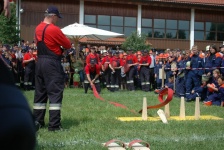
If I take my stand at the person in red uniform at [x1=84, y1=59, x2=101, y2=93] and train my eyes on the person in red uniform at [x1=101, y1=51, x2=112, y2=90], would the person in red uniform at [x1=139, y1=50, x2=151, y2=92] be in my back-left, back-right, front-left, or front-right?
front-right

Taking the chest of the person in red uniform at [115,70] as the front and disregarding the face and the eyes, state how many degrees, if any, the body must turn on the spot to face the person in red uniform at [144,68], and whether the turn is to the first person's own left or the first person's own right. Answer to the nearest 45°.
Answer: approximately 90° to the first person's own left

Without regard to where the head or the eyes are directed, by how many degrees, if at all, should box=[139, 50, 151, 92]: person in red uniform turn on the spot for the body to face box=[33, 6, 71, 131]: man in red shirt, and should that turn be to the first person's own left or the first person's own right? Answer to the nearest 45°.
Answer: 0° — they already face them

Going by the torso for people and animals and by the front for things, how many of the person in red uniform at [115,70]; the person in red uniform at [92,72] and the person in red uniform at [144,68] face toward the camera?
3

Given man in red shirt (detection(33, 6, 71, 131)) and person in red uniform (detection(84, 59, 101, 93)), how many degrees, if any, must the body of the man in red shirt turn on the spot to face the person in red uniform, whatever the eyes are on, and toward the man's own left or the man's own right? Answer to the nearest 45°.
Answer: approximately 45° to the man's own left

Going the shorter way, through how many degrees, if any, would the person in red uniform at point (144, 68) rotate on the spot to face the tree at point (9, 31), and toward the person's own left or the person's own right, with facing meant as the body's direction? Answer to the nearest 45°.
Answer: approximately 135° to the person's own right

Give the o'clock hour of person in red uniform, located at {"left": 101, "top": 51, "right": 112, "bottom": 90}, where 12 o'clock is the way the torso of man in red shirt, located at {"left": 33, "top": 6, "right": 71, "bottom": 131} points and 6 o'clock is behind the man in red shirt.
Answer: The person in red uniform is roughly at 11 o'clock from the man in red shirt.

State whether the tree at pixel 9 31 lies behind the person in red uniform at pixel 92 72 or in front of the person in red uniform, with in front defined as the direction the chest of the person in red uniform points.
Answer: behind

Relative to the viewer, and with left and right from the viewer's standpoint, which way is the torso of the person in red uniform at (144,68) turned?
facing the viewer

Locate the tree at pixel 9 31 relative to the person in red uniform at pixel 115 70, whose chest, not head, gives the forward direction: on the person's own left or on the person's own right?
on the person's own right

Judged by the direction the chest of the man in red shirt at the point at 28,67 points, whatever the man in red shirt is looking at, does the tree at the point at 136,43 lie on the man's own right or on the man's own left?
on the man's own left

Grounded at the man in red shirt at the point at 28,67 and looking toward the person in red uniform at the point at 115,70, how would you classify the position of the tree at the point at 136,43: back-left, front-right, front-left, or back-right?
front-left

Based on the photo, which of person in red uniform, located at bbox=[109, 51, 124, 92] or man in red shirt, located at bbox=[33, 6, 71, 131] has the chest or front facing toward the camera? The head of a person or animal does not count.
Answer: the person in red uniform

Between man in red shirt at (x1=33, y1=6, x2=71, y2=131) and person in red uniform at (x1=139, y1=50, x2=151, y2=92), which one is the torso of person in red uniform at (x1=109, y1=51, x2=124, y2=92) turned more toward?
the man in red shirt

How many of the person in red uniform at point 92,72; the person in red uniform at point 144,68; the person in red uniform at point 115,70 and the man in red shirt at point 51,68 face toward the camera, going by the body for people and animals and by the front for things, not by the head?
3

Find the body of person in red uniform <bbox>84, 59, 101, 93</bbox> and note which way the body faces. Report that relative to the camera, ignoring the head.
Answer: toward the camera

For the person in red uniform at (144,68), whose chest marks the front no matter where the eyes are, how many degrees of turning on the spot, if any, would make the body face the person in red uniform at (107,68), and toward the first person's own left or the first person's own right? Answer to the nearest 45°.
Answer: approximately 90° to the first person's own right

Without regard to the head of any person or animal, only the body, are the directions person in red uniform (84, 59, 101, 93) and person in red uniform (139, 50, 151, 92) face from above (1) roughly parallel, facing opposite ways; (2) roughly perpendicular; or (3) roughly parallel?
roughly parallel
